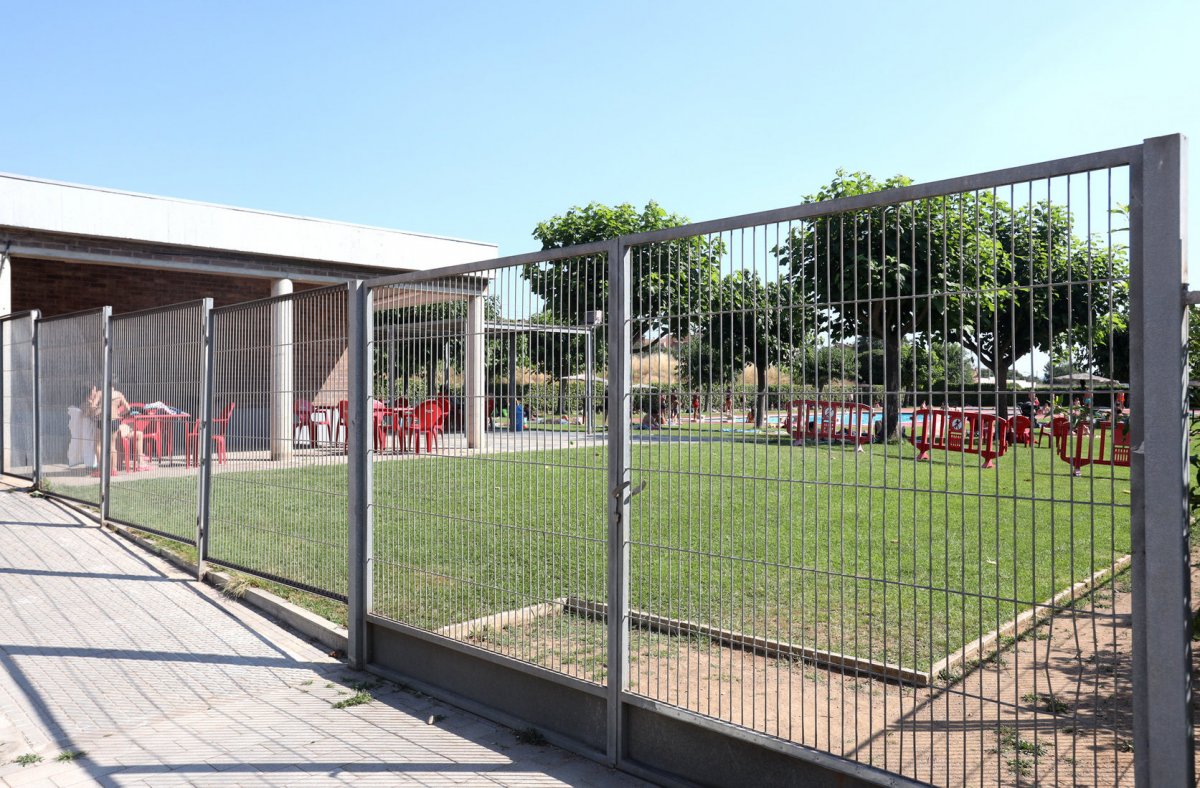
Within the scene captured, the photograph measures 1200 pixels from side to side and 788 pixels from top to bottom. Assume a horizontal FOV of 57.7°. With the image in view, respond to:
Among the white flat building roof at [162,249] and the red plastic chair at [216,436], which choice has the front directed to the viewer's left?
the red plastic chair

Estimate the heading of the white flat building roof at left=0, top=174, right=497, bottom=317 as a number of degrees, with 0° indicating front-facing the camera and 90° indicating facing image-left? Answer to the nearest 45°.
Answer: approximately 315°

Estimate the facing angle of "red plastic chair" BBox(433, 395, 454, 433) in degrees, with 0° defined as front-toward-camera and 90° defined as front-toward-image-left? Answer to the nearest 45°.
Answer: approximately 90°

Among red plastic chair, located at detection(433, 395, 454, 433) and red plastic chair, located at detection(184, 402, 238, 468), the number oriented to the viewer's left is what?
2

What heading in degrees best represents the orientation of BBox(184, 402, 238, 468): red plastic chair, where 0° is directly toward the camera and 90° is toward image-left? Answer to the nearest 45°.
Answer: approximately 90°

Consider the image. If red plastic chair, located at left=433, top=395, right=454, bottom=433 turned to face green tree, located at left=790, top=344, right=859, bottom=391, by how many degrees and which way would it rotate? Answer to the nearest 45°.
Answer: approximately 135° to its right

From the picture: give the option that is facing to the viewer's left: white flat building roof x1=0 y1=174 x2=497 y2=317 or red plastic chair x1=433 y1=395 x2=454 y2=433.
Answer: the red plastic chair
